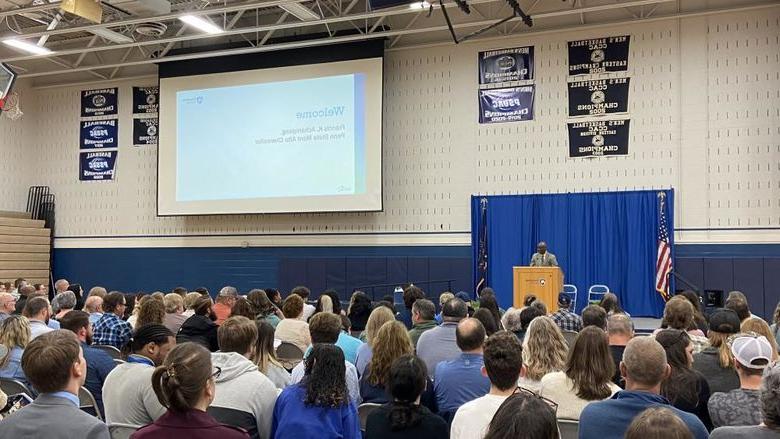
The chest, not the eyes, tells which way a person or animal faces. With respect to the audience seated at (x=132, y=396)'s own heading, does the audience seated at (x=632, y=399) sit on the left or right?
on their right

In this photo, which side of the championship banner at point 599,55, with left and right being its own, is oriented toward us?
front

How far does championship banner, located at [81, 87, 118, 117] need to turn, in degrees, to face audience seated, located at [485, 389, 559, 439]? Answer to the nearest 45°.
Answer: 0° — it already faces them

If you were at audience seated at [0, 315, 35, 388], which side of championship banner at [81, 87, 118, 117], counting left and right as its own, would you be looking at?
front

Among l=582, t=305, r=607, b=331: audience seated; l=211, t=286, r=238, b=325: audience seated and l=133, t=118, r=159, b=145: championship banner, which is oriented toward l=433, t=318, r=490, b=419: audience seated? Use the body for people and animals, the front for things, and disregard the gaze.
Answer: the championship banner

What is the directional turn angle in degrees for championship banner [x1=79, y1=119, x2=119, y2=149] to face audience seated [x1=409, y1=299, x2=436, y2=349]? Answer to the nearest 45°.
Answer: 0° — it already faces them

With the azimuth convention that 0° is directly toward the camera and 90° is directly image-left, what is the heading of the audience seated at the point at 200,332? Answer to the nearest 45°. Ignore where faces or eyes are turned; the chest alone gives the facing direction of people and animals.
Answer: approximately 225°

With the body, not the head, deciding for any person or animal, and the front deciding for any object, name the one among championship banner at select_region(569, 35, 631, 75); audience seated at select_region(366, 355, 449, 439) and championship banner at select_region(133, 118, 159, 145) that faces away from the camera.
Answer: the audience seated

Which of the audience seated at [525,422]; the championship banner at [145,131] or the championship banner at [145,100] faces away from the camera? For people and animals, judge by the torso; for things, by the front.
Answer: the audience seated

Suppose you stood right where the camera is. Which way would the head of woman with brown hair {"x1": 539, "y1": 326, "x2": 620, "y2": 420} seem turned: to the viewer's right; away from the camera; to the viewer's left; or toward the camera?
away from the camera

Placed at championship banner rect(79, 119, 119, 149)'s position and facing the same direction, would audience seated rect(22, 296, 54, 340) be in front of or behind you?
in front

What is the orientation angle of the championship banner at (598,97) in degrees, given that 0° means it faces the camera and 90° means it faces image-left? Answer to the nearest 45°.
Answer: approximately 0°

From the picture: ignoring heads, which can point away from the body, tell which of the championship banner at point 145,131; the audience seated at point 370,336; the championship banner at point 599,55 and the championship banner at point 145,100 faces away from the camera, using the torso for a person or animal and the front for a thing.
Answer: the audience seated

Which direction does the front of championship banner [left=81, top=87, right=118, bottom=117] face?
toward the camera

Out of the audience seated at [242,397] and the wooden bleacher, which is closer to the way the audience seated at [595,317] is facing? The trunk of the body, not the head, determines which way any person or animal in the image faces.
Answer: the wooden bleacher

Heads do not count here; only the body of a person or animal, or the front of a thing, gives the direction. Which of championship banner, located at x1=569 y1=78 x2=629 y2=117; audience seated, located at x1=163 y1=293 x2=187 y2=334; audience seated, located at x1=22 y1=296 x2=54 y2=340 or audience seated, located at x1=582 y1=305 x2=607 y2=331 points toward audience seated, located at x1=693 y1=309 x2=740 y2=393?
the championship banner

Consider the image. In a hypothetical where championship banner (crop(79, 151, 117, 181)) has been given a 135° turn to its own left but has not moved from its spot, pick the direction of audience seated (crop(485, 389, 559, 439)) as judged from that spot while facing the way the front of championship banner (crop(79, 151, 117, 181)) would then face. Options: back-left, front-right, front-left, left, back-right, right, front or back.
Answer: back-right

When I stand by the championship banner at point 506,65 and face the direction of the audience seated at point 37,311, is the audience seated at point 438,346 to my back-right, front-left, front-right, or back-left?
front-left
